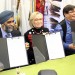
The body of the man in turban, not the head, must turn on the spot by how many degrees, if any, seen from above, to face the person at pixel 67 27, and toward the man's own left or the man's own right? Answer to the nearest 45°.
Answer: approximately 45° to the man's own left

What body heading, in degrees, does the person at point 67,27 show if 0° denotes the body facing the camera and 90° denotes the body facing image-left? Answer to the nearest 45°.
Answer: approximately 315°

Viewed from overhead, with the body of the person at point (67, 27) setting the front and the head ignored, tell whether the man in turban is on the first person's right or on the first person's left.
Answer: on the first person's right
